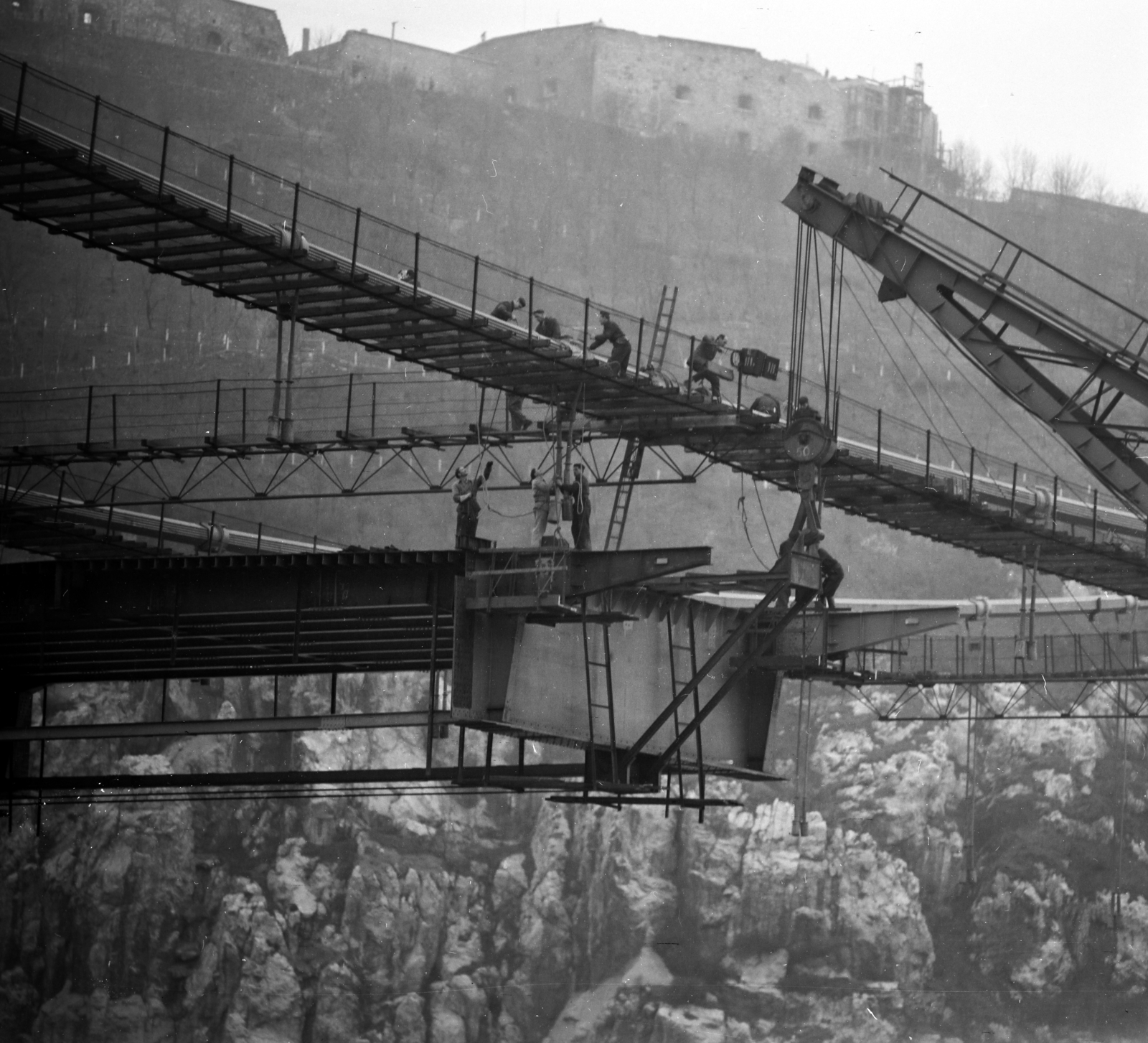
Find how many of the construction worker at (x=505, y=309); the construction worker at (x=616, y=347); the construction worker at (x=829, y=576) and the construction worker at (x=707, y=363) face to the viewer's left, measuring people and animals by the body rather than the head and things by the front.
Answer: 2

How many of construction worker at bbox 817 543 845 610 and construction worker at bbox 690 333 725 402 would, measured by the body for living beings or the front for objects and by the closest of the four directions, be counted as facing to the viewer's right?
1

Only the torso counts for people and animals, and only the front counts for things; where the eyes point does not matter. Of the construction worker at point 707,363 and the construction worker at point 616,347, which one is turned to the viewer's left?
the construction worker at point 616,347

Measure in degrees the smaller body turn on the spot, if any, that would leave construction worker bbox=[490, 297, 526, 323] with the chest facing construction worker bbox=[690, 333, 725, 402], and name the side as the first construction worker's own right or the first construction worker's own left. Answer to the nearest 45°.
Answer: approximately 45° to the first construction worker's own left

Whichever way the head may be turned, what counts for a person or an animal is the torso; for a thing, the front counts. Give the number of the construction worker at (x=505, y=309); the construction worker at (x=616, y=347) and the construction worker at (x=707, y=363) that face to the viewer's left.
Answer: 1

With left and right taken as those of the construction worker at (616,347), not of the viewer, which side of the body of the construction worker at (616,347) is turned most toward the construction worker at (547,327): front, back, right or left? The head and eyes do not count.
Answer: front

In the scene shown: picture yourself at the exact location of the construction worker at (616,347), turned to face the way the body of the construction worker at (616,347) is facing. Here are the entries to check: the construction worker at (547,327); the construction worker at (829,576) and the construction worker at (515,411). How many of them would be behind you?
1

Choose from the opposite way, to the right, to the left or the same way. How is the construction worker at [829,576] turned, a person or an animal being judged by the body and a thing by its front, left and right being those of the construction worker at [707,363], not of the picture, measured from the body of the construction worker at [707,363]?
the opposite way

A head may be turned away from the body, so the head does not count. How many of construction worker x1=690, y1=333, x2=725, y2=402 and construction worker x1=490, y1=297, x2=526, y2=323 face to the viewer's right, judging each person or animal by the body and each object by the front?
2

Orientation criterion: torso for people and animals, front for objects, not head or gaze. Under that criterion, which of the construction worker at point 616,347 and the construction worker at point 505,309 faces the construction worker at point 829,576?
the construction worker at point 505,309

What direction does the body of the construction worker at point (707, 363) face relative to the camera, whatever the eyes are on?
to the viewer's right

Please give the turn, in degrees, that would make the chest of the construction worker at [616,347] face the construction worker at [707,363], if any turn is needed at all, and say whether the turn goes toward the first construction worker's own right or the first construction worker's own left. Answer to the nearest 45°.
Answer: approximately 135° to the first construction worker's own right

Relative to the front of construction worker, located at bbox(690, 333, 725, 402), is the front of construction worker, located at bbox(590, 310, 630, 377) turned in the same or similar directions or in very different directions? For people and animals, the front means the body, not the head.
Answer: very different directions

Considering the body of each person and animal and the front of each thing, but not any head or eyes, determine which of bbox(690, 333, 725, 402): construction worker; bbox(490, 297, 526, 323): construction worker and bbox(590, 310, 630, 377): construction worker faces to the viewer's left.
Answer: bbox(590, 310, 630, 377): construction worker

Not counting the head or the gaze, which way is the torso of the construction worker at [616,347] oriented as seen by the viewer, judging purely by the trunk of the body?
to the viewer's left
